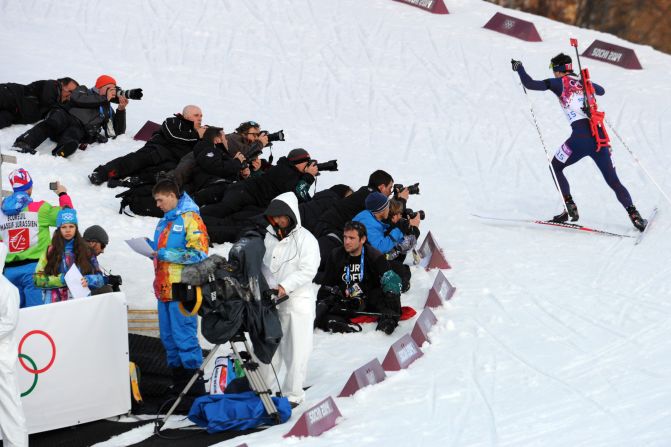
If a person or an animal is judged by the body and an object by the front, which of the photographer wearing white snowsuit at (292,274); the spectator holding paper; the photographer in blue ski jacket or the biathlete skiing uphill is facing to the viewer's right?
the photographer in blue ski jacket

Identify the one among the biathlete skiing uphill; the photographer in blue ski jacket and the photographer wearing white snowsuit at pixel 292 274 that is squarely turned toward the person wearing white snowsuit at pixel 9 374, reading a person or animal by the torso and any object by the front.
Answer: the photographer wearing white snowsuit at pixel 292 274

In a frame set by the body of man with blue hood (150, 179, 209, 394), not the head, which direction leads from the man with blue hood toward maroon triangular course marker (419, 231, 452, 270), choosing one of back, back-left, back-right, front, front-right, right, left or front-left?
back

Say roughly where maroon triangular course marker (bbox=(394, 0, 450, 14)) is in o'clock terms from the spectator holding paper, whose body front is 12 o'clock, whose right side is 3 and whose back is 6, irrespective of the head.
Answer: The maroon triangular course marker is roughly at 7 o'clock from the spectator holding paper.

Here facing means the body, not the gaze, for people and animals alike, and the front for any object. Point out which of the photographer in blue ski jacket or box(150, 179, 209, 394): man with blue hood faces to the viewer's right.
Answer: the photographer in blue ski jacket

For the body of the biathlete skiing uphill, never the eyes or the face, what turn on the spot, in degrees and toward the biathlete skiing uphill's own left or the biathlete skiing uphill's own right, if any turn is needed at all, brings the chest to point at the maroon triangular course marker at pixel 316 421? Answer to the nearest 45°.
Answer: approximately 135° to the biathlete skiing uphill's own left

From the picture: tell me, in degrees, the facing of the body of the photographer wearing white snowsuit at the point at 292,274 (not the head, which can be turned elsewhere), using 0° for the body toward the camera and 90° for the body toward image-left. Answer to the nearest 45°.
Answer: approximately 45°

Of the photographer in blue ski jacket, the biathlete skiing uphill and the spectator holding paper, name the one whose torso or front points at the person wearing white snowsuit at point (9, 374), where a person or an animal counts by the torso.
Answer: the spectator holding paper

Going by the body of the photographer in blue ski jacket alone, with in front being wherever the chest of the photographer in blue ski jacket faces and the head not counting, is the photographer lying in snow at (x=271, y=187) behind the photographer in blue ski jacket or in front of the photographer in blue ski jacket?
behind

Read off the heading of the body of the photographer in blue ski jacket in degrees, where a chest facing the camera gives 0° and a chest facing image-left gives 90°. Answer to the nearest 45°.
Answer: approximately 270°
